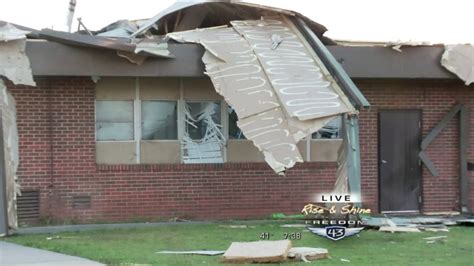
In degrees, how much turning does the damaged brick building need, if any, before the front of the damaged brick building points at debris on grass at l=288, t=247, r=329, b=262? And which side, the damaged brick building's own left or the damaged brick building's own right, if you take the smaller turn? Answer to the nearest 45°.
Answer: approximately 45° to the damaged brick building's own left

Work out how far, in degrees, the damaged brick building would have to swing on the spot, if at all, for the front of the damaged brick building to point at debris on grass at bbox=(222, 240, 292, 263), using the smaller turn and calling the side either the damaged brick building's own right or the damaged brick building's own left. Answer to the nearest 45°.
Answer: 0° — it already faces it

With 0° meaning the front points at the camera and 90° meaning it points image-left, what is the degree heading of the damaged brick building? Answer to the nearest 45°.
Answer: approximately 0°

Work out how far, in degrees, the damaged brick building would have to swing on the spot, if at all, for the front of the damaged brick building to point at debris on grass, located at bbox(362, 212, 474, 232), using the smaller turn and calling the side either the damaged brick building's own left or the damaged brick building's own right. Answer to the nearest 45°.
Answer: approximately 90° to the damaged brick building's own left

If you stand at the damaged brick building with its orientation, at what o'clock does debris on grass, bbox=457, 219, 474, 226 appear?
The debris on grass is roughly at 9 o'clock from the damaged brick building.

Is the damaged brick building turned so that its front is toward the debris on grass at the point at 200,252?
yes
